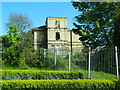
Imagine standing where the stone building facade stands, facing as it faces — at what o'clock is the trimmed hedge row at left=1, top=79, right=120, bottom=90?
The trimmed hedge row is roughly at 12 o'clock from the stone building facade.

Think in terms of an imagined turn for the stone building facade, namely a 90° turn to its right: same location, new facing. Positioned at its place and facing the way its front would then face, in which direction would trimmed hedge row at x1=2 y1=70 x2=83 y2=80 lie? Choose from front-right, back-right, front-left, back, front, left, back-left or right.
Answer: left

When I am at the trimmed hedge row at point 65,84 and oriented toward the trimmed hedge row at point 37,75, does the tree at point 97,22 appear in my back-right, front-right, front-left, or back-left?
front-right

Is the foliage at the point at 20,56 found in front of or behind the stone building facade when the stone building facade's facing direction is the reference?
in front

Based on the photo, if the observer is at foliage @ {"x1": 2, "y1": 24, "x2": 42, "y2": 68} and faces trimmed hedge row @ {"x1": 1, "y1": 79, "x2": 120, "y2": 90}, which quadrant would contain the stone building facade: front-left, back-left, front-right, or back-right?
back-left

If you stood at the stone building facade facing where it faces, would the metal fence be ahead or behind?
ahead

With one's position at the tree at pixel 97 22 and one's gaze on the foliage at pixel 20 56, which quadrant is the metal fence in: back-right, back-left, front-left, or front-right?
front-left

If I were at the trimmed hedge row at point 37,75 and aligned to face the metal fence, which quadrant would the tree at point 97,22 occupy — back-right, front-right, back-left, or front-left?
front-left

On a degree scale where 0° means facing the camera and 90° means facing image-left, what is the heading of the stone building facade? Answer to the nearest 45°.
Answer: approximately 0°
